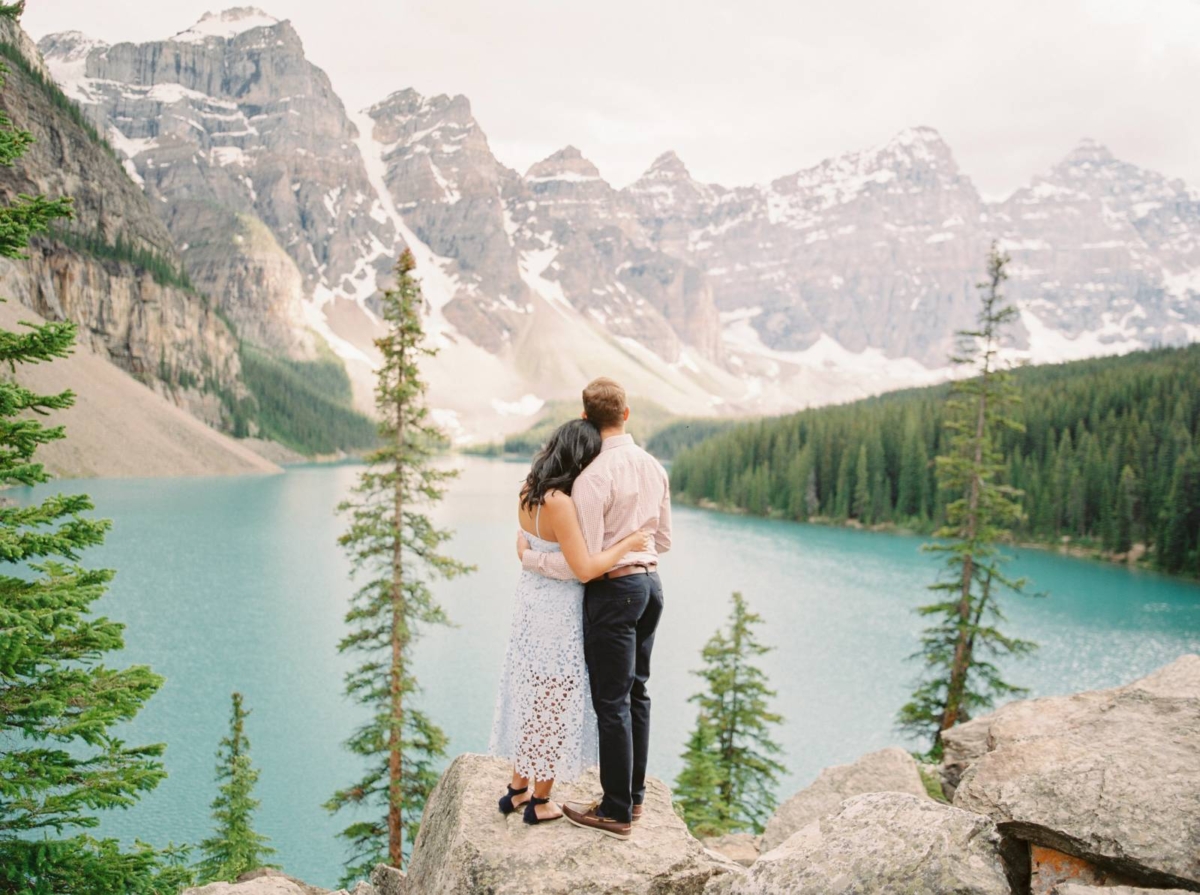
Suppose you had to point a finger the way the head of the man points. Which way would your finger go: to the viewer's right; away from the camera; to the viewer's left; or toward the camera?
away from the camera

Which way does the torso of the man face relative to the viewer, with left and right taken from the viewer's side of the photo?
facing away from the viewer and to the left of the viewer

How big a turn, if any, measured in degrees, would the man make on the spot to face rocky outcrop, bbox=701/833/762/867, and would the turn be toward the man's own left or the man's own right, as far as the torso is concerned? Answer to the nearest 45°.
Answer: approximately 45° to the man's own right

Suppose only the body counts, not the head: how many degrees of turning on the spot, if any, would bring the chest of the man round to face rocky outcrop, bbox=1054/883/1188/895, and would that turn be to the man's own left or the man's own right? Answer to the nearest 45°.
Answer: approximately 180°

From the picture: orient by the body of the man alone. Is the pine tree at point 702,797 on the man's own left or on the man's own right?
on the man's own right

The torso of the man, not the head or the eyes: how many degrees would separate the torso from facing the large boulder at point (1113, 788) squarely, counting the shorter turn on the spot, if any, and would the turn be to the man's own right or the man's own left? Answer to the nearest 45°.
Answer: approximately 135° to the man's own right

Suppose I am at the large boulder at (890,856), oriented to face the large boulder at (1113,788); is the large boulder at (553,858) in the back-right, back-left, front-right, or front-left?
back-left
